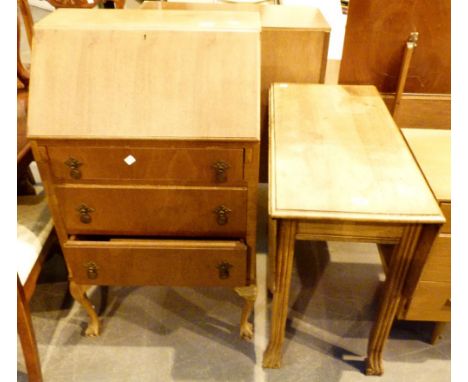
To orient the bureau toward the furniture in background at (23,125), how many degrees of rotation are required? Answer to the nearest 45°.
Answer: approximately 135° to its right

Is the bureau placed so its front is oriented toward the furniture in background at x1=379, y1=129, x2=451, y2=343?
no

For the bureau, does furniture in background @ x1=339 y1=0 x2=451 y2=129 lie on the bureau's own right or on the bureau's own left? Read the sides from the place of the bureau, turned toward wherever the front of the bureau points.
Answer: on the bureau's own left

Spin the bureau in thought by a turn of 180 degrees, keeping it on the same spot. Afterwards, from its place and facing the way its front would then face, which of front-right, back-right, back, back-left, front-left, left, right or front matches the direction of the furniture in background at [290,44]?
front-right

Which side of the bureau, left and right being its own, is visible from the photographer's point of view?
front
